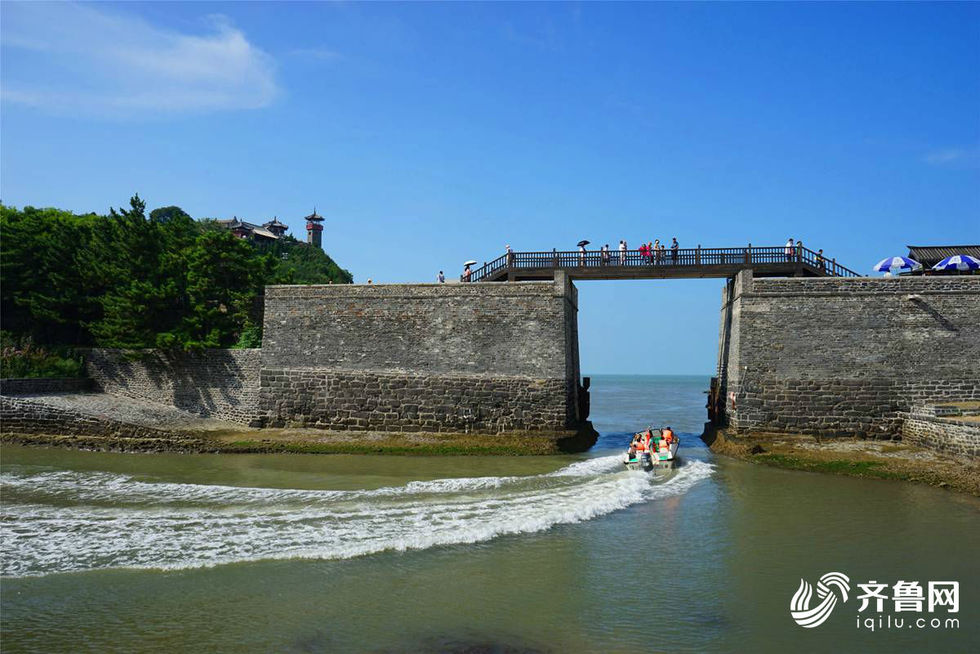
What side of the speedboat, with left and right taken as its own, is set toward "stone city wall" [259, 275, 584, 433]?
left

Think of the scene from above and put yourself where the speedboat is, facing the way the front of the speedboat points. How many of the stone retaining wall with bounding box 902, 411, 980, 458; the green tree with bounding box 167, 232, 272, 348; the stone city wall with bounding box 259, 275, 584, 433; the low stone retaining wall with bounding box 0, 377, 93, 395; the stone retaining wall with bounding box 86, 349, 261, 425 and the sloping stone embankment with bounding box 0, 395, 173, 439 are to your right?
1

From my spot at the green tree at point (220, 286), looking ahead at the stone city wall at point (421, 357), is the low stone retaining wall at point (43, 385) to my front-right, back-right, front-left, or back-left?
back-right

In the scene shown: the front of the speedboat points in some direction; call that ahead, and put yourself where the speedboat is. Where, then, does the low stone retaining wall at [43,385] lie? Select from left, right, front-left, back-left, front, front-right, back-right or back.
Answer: left

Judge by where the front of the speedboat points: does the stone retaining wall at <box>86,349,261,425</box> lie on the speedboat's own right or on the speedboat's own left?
on the speedboat's own left

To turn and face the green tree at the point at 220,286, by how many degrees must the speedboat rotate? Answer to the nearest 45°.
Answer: approximately 90° to its left

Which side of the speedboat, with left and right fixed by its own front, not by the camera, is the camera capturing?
back

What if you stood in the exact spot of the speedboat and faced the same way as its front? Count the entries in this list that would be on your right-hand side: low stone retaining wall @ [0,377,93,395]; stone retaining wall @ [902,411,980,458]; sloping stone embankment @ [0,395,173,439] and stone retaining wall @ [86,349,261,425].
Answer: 1

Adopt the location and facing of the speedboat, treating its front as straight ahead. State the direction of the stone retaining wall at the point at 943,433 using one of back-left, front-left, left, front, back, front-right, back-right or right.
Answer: right

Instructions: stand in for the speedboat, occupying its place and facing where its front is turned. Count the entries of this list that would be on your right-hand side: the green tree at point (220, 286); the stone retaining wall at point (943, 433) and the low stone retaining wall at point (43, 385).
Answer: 1

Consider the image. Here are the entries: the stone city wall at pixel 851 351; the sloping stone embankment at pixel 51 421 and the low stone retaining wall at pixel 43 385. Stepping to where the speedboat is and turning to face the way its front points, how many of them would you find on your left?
2

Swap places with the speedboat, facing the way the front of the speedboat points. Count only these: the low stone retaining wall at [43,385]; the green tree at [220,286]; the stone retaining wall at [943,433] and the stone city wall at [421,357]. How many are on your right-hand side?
1

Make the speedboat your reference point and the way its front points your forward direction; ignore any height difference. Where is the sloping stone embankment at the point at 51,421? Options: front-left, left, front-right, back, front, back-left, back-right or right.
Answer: left

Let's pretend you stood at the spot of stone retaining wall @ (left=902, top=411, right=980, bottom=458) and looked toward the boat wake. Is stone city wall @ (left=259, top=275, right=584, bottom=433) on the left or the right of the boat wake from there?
right
